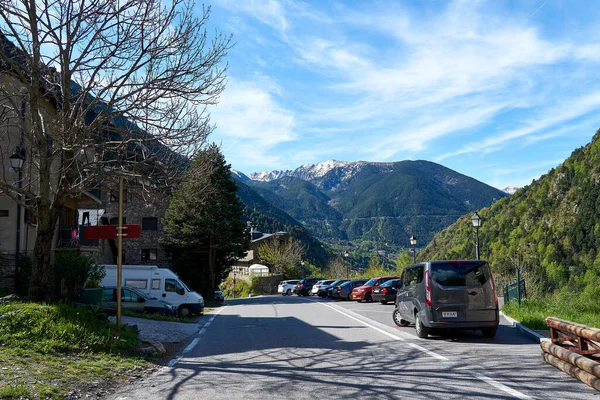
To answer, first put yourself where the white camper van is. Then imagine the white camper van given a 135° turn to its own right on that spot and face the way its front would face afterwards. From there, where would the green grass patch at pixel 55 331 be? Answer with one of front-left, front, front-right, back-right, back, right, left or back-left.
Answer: front-left

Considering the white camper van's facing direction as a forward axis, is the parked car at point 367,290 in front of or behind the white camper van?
in front

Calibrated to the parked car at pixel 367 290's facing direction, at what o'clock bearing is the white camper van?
The white camper van is roughly at 12 o'clock from the parked car.

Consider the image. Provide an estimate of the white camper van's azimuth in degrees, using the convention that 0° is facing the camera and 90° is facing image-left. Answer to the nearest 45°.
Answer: approximately 270°

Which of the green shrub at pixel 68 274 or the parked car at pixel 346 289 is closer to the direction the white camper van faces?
the parked car

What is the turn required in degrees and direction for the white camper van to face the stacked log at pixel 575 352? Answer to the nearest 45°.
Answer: approximately 90° to its right

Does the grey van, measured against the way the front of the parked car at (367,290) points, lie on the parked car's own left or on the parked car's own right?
on the parked car's own left

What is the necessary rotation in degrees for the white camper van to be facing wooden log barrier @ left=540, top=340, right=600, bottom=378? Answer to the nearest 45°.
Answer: approximately 90° to its right

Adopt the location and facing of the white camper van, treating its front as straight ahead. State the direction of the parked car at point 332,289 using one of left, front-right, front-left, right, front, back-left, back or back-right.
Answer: front-left

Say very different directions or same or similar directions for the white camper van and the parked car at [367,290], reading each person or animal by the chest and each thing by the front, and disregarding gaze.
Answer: very different directions
